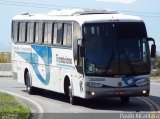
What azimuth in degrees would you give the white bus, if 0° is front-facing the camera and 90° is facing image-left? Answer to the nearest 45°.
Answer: approximately 315°
